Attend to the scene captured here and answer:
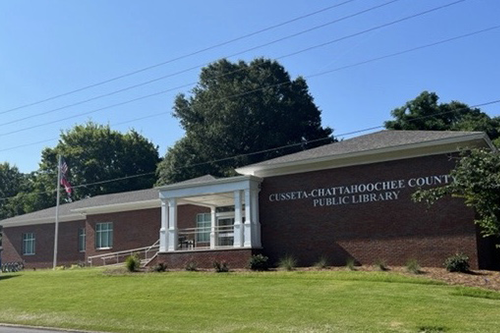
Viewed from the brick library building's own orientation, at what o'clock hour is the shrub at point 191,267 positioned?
The shrub is roughly at 2 o'clock from the brick library building.

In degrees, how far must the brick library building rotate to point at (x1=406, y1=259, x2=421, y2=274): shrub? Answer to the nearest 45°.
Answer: approximately 90° to its left

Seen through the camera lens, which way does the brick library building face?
facing the viewer and to the left of the viewer

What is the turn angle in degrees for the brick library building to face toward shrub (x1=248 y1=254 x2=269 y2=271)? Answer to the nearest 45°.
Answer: approximately 45° to its right

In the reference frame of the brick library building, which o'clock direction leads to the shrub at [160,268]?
The shrub is roughly at 2 o'clock from the brick library building.

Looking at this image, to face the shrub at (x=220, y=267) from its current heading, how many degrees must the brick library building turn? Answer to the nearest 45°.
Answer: approximately 45° to its right
